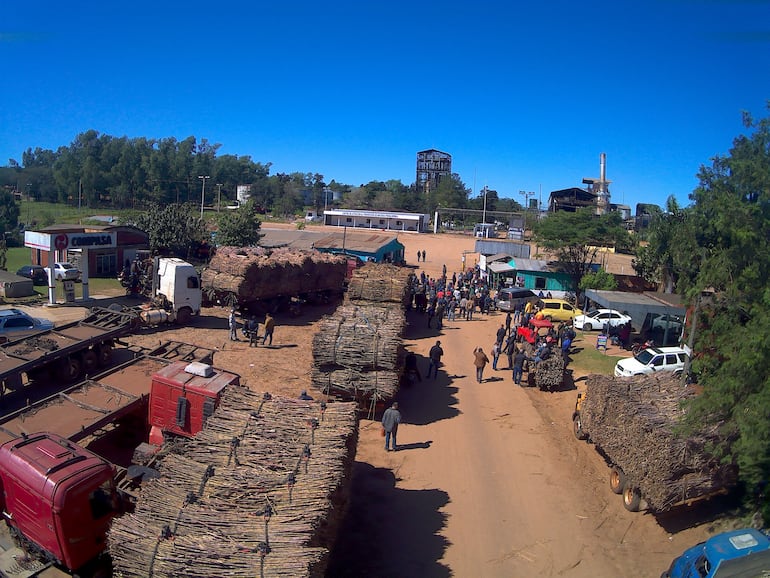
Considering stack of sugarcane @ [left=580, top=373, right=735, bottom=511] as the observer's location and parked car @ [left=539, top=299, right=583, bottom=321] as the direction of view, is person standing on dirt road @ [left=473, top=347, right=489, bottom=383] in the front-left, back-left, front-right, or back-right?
front-left

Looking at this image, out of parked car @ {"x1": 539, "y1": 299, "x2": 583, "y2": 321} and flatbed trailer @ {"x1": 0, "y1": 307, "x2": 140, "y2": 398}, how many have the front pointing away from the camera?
0

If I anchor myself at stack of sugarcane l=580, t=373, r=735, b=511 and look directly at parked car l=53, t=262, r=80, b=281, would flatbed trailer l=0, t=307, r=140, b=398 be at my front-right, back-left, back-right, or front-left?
front-left

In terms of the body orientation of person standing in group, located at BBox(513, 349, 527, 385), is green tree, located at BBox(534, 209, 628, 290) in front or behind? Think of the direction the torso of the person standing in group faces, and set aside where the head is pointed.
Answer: in front

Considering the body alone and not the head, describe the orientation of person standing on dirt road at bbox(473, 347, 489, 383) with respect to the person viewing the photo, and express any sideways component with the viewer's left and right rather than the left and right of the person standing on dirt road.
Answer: facing away from the viewer

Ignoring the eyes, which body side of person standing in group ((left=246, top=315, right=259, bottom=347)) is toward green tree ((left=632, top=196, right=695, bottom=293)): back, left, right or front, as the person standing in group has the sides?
right

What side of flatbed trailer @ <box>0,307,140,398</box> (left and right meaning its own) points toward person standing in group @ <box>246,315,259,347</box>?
back

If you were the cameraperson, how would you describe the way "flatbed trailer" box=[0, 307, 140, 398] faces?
facing the viewer and to the left of the viewer

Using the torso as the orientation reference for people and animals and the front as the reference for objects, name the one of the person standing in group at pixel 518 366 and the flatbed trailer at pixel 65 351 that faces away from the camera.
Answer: the person standing in group

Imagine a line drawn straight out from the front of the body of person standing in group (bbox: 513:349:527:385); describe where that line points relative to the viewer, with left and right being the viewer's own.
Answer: facing away from the viewer

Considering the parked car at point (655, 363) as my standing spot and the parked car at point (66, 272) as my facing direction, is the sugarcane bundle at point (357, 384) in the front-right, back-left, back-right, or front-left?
front-left

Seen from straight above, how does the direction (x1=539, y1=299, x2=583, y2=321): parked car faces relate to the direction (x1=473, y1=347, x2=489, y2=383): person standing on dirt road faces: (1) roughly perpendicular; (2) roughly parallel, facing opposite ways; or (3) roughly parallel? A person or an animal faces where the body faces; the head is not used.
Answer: roughly perpendicular
